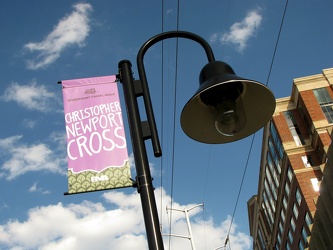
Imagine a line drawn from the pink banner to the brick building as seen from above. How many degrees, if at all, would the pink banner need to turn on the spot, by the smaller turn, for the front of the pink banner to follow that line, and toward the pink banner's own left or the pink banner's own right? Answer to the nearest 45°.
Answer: approximately 135° to the pink banner's own left

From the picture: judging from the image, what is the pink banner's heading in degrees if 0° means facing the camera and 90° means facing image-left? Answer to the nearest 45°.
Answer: approximately 0°
